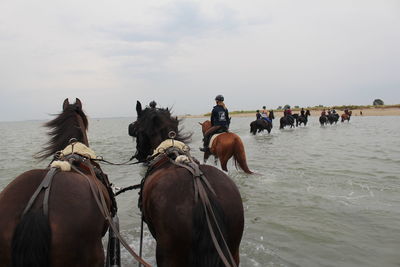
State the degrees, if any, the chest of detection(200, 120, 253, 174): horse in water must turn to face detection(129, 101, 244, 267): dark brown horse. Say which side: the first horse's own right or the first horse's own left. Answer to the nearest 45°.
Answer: approximately 135° to the first horse's own left

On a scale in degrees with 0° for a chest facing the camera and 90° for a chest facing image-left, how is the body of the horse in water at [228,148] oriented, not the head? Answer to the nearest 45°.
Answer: approximately 135°

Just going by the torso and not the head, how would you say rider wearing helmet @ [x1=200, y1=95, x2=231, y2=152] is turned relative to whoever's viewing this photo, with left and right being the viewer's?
facing away from the viewer and to the left of the viewer

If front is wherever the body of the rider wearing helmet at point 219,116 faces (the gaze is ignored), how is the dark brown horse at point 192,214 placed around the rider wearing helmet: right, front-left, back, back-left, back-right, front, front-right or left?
back-left

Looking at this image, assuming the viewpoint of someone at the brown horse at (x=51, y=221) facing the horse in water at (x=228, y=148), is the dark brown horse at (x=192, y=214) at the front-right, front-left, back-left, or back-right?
front-right

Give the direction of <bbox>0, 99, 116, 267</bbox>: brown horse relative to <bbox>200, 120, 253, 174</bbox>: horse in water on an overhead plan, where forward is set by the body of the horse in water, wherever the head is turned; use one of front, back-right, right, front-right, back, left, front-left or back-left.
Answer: back-left
